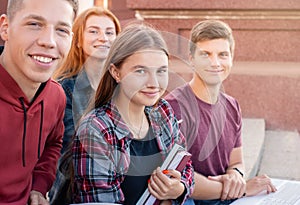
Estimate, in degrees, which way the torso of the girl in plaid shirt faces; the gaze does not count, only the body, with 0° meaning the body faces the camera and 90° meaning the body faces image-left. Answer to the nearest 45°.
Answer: approximately 315°
